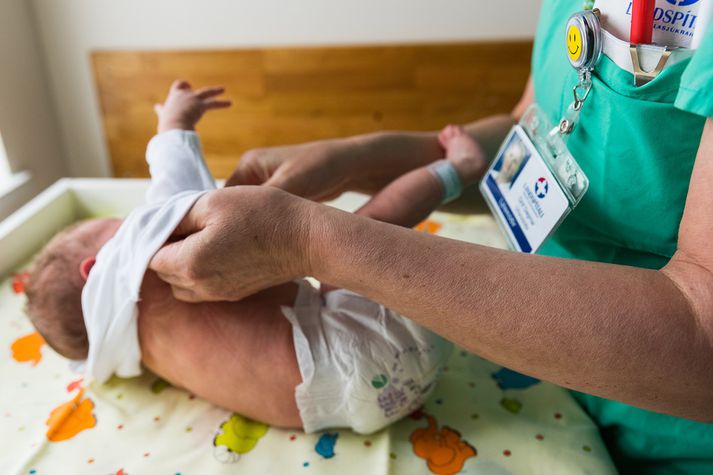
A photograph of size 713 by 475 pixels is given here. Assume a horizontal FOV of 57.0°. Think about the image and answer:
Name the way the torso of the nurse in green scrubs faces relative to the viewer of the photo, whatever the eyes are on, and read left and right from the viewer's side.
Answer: facing the viewer and to the left of the viewer
